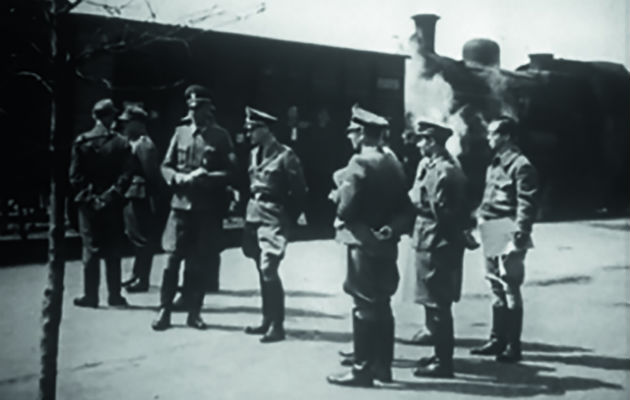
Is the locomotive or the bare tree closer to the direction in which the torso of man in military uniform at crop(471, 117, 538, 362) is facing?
the bare tree

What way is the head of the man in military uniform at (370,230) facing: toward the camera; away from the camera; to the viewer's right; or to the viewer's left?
to the viewer's left

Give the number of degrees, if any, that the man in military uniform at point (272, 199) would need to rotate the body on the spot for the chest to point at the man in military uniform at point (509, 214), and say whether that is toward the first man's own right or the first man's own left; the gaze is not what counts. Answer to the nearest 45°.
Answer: approximately 135° to the first man's own left

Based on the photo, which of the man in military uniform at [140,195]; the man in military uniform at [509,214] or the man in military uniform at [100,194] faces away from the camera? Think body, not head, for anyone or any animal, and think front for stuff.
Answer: the man in military uniform at [100,194]

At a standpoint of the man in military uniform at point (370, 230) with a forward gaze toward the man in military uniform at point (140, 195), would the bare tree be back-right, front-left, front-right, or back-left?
front-left

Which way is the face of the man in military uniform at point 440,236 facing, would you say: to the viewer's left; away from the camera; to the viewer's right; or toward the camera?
to the viewer's left

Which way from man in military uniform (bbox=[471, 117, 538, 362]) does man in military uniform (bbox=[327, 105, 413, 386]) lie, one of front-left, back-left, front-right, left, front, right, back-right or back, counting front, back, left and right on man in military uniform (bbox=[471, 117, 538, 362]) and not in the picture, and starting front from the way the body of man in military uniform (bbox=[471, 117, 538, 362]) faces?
front

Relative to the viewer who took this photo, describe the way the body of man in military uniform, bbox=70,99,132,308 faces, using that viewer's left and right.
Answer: facing away from the viewer

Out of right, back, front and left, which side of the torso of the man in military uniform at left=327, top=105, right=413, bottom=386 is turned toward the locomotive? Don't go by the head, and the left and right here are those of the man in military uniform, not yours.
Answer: right

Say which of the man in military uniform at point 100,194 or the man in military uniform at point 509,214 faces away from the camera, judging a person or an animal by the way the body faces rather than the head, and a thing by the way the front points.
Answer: the man in military uniform at point 100,194

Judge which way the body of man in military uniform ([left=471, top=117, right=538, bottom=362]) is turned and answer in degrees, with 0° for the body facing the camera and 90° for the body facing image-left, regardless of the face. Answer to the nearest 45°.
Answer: approximately 45°
